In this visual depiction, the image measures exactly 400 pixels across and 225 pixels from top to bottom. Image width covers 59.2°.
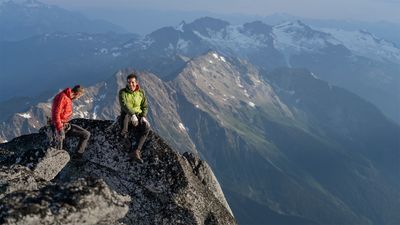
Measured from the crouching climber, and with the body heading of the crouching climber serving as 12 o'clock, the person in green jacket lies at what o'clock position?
The person in green jacket is roughly at 12 o'clock from the crouching climber.

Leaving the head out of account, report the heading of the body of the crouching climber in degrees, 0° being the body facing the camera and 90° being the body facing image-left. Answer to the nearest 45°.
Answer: approximately 270°
